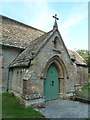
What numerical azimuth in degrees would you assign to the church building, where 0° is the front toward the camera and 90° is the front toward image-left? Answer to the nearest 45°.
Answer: approximately 315°
